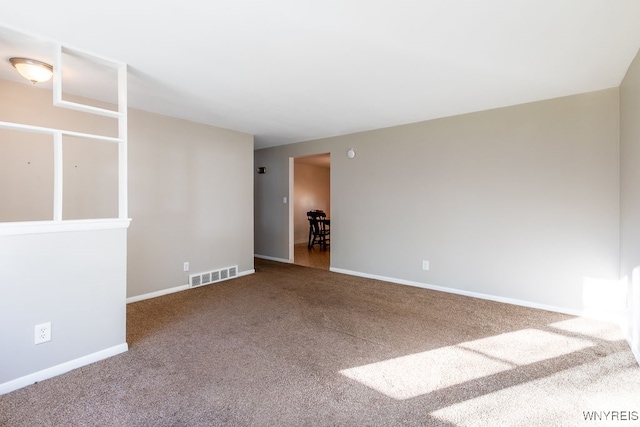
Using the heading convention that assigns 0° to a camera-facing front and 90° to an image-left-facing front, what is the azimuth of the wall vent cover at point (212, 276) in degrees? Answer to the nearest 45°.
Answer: approximately 315°

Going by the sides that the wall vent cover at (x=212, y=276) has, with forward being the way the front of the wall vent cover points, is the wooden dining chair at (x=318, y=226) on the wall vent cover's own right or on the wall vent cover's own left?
on the wall vent cover's own left

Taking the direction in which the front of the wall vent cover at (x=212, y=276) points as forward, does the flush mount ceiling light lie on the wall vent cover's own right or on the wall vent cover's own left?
on the wall vent cover's own right
